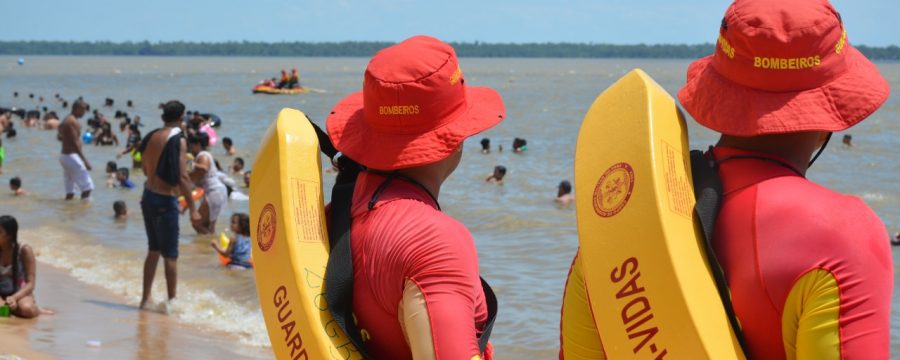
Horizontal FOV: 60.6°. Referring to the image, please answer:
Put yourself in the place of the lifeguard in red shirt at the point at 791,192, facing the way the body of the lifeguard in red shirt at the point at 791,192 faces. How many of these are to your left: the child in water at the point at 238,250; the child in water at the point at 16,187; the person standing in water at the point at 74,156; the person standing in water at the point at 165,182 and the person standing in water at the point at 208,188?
5

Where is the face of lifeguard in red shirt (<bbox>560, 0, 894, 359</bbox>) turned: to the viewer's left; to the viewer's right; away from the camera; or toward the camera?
away from the camera

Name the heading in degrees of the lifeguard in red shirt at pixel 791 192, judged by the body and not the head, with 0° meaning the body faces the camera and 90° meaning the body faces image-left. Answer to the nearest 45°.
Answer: approximately 225°

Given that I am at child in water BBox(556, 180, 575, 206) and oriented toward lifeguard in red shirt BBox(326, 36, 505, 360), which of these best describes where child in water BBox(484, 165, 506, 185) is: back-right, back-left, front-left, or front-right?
back-right

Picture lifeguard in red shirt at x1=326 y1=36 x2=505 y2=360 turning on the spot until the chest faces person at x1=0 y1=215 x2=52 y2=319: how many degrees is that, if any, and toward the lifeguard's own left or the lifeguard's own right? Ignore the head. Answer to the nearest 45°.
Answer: approximately 90° to the lifeguard's own left

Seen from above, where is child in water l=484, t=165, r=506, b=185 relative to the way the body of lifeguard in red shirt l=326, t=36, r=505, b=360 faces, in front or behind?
in front

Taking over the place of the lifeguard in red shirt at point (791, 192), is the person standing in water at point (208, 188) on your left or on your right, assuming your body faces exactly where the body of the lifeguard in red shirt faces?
on your left

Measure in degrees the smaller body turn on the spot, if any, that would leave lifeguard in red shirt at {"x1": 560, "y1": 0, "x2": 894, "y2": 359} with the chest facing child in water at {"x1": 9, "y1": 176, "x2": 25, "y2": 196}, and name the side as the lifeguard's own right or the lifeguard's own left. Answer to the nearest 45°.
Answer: approximately 90° to the lifeguard's own left

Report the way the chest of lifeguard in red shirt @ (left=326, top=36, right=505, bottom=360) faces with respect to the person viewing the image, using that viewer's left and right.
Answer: facing away from the viewer and to the right of the viewer

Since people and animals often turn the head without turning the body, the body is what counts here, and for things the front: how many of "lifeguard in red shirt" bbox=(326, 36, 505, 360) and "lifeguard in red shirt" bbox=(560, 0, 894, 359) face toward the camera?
0
